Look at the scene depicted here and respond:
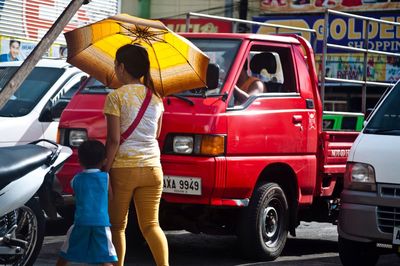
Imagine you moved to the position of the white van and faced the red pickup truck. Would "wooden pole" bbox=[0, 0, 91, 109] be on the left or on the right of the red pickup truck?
left

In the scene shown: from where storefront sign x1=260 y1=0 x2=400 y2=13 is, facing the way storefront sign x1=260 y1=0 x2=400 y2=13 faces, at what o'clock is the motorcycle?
The motorcycle is roughly at 12 o'clock from the storefront sign.

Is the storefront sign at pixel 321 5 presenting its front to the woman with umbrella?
yes

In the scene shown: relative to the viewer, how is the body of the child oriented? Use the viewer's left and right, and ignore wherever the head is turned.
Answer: facing away from the viewer

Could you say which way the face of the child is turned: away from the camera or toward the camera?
away from the camera

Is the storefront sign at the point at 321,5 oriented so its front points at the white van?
yes

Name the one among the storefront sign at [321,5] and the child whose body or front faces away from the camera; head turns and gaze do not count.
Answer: the child

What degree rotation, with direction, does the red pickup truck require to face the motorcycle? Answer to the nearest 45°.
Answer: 0° — it already faces it

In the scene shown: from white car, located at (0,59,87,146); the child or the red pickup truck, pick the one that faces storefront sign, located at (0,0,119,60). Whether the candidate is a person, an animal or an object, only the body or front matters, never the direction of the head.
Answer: the child

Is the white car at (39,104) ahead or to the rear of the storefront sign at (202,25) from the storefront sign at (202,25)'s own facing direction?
ahead

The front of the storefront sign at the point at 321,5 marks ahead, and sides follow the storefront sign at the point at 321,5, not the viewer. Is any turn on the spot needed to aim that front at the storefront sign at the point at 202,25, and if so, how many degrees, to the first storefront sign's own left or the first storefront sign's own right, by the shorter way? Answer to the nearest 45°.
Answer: approximately 90° to the first storefront sign's own right

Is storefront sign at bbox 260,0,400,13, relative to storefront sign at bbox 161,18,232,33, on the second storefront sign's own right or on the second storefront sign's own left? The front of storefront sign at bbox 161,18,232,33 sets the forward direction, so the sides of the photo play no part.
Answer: on the second storefront sign's own left
